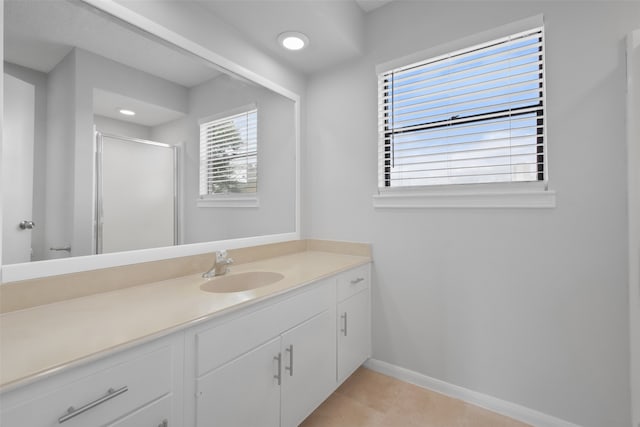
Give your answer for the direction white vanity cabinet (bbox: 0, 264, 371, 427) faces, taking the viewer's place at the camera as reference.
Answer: facing the viewer and to the right of the viewer

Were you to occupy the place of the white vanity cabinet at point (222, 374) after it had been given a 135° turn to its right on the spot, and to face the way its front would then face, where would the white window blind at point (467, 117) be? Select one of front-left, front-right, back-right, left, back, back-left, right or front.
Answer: back
